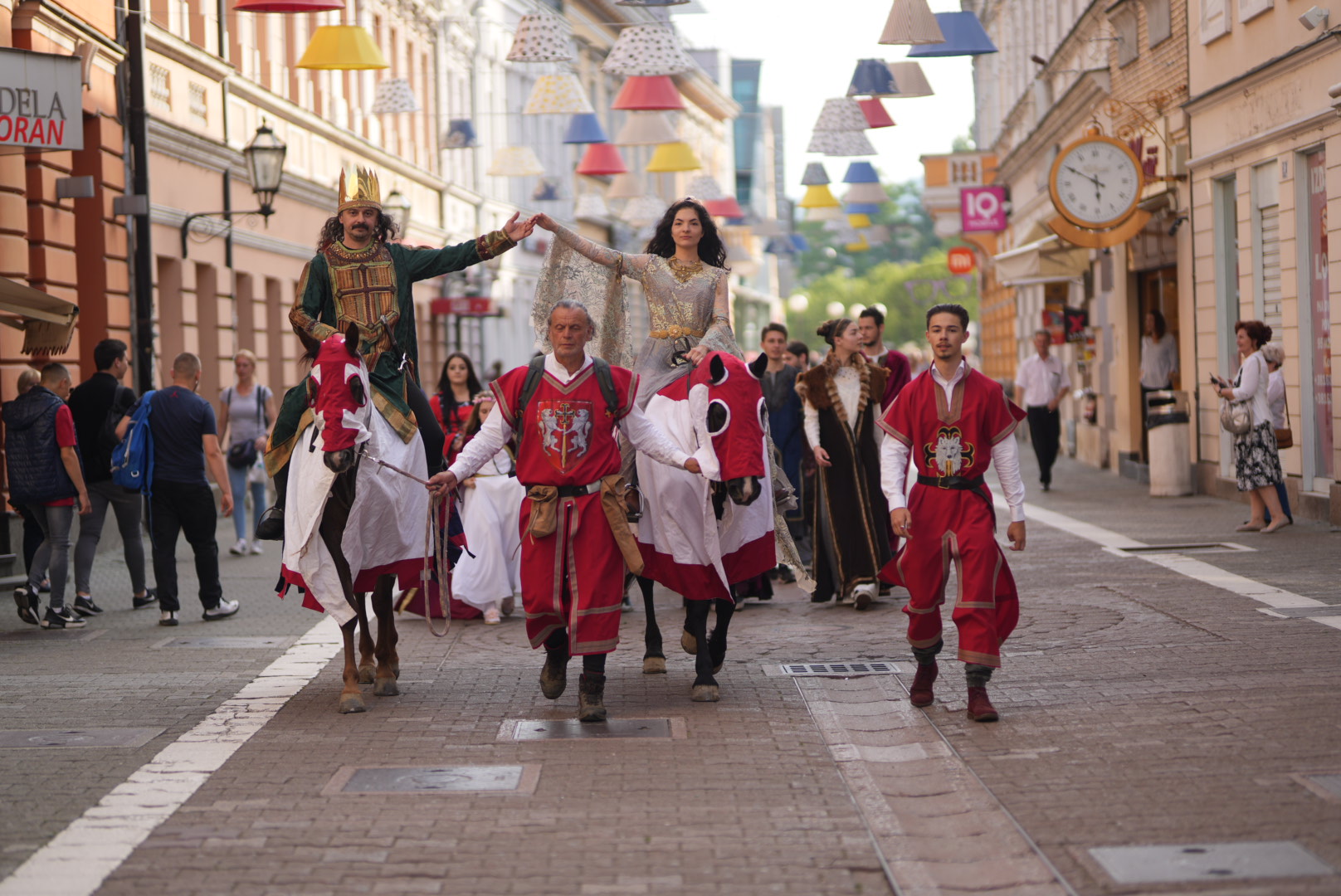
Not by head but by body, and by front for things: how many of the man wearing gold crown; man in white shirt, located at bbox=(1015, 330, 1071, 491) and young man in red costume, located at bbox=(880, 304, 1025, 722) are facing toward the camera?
3

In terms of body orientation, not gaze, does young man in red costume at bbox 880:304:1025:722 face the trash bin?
no

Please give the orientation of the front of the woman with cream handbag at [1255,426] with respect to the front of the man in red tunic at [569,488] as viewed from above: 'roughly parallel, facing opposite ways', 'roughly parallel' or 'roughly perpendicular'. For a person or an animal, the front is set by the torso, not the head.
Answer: roughly perpendicular

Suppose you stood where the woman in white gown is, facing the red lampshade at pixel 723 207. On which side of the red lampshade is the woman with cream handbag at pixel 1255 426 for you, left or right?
right

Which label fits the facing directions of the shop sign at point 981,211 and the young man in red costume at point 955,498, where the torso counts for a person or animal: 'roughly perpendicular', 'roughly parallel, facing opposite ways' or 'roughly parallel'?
roughly parallel

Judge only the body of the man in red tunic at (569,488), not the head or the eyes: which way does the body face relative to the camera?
toward the camera

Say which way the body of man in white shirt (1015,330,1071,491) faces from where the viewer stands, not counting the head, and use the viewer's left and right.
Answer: facing the viewer

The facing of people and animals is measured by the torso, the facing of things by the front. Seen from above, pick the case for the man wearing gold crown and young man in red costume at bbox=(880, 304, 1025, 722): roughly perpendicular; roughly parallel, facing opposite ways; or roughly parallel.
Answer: roughly parallel

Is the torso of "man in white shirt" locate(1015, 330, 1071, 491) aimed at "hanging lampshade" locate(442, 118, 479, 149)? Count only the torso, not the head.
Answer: no

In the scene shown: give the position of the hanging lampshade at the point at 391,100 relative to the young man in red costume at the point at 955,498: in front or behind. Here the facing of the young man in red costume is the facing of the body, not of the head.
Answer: behind

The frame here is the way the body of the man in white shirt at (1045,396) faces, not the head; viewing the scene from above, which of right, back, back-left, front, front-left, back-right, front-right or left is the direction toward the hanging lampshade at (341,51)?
front-right

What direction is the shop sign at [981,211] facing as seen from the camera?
toward the camera

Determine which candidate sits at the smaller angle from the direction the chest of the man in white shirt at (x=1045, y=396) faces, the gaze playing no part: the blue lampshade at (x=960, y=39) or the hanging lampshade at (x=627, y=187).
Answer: the blue lampshade

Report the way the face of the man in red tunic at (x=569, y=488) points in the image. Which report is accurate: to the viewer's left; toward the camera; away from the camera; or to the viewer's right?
toward the camera

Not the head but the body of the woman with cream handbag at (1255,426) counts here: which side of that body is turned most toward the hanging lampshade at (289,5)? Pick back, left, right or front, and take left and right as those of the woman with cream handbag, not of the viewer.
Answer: front

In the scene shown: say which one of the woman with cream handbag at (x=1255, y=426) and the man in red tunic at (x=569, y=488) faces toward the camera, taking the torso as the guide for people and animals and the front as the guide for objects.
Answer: the man in red tunic

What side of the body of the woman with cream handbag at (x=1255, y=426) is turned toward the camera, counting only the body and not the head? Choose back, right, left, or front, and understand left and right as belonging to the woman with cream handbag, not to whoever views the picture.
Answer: left

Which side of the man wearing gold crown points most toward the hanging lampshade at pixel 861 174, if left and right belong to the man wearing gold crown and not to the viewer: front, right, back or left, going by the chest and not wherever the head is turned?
back
